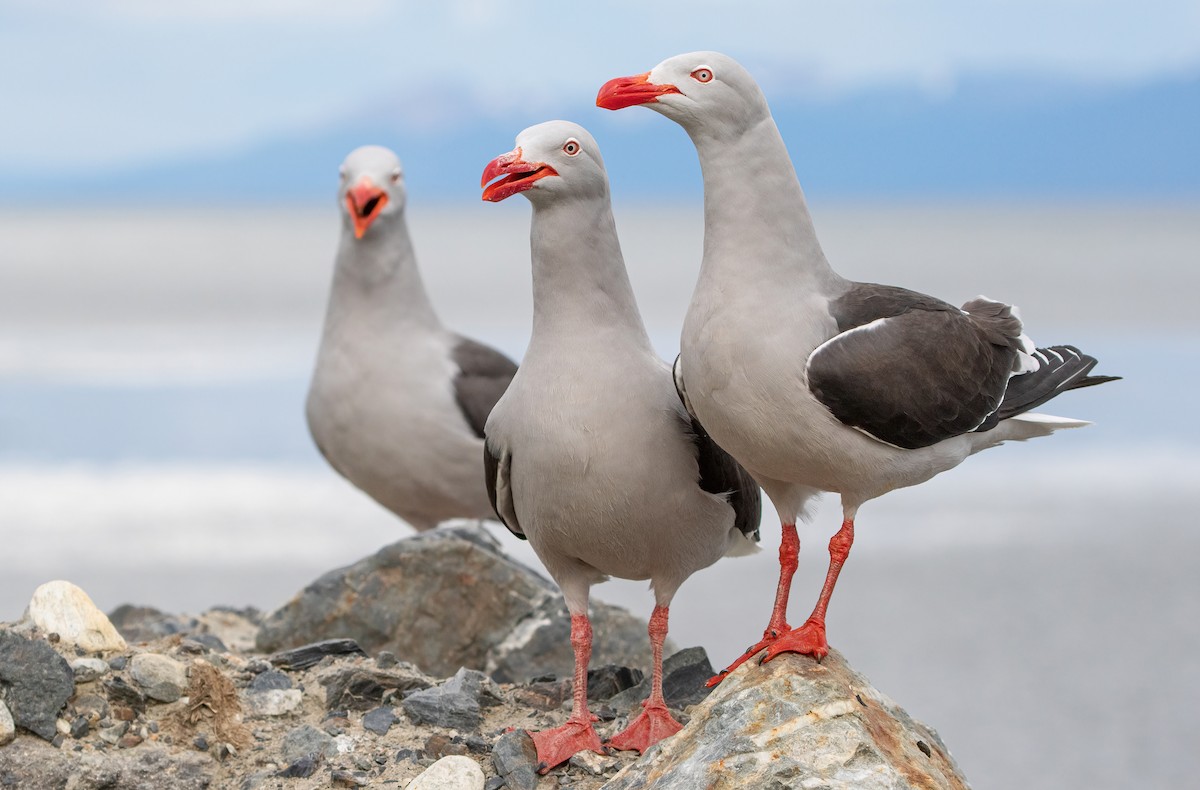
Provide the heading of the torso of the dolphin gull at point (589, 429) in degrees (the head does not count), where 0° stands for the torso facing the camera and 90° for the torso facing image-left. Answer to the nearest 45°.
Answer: approximately 45°

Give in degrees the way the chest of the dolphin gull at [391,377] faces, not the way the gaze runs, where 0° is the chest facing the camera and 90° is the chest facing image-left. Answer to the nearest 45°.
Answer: approximately 45°

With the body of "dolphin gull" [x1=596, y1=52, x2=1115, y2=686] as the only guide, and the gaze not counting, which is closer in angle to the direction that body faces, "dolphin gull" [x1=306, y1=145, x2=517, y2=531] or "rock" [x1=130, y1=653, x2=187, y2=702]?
the rock

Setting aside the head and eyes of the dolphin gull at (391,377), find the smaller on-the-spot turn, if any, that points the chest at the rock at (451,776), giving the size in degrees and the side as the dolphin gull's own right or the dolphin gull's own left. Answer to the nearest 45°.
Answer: approximately 45° to the dolphin gull's own left

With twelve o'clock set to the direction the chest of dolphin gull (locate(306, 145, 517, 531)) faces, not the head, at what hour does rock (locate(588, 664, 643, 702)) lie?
The rock is roughly at 10 o'clock from the dolphin gull.

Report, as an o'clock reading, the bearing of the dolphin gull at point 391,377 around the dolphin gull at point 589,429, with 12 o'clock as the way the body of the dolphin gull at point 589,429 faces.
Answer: the dolphin gull at point 391,377 is roughly at 4 o'clock from the dolphin gull at point 589,429.
